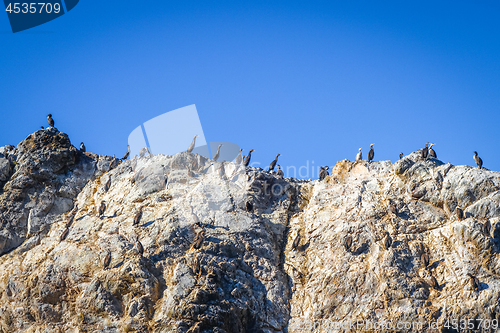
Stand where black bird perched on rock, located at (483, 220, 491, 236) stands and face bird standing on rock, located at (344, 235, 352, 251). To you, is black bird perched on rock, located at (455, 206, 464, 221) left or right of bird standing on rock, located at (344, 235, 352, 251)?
right

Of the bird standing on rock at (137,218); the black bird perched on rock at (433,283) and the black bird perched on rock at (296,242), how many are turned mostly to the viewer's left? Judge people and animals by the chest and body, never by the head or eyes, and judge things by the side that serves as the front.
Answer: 1

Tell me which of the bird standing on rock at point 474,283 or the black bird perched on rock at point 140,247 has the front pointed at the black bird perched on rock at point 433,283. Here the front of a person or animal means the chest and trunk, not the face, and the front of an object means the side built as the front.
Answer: the bird standing on rock

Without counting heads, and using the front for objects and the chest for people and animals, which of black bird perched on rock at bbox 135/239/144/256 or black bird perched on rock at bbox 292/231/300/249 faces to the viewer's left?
black bird perched on rock at bbox 135/239/144/256

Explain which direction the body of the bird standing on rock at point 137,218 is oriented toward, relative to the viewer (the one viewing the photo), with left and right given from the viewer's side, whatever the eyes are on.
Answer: facing to the right of the viewer

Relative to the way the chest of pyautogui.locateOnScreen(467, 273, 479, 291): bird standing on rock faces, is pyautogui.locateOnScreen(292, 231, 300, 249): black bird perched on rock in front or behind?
in front

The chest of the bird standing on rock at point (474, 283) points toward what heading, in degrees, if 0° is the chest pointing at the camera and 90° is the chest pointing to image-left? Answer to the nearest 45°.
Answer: approximately 90°

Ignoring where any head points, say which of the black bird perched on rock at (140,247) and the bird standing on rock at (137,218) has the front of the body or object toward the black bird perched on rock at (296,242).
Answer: the bird standing on rock
